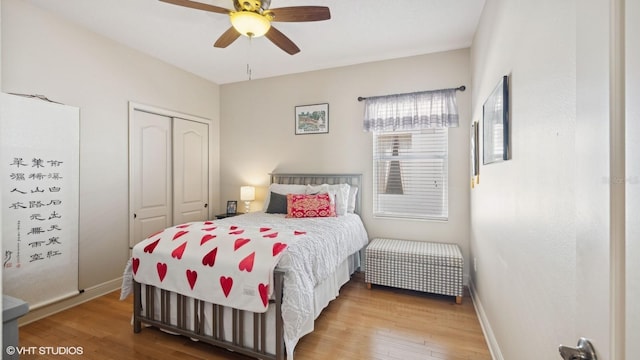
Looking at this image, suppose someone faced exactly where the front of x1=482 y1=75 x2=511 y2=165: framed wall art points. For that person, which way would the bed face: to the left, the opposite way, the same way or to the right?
to the left

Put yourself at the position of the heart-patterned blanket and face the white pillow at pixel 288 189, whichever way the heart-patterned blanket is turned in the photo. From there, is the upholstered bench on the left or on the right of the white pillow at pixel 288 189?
right

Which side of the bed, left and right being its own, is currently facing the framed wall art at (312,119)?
back

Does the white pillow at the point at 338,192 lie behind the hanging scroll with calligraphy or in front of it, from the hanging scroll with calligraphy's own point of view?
in front

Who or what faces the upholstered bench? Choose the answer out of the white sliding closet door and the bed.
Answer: the white sliding closet door

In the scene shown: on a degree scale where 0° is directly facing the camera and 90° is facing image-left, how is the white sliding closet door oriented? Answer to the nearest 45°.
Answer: approximately 315°

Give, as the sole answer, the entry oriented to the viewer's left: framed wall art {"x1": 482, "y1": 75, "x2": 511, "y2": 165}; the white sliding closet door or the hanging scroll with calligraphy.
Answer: the framed wall art

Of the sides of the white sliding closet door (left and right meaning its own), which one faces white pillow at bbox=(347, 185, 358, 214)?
front

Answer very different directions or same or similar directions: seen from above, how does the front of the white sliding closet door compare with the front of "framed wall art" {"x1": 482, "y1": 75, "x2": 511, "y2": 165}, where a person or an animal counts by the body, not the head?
very different directions

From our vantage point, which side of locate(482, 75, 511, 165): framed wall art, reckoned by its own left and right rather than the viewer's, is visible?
left

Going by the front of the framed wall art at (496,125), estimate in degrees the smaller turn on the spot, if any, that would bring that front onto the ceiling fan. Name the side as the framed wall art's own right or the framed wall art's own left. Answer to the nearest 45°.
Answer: approximately 45° to the framed wall art's own left

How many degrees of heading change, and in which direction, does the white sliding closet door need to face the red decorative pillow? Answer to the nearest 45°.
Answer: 0° — it already faces it

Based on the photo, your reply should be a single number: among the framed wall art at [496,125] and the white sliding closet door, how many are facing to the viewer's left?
1

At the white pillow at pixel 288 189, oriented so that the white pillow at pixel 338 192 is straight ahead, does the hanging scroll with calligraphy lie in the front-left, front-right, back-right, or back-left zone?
back-right

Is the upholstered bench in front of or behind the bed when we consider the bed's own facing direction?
behind

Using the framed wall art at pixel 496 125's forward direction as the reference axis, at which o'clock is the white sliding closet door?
The white sliding closet door is roughly at 12 o'clock from the framed wall art.

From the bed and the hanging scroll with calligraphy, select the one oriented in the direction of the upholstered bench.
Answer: the hanging scroll with calligraphy

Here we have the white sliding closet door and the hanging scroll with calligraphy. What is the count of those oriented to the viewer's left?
0
